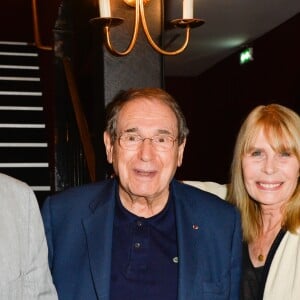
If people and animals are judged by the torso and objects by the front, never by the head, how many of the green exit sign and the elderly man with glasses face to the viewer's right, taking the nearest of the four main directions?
0

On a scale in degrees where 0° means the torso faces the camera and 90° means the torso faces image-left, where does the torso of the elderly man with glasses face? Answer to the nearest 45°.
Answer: approximately 0°

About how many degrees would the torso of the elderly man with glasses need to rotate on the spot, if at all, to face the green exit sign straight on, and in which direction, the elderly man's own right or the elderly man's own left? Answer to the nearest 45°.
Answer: approximately 180°

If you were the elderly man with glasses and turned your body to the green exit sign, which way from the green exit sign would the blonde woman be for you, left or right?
right

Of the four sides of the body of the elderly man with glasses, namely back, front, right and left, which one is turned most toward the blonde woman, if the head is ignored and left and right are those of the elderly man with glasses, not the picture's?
left

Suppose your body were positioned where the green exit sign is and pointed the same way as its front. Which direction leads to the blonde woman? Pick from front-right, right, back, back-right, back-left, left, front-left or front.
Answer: front-left

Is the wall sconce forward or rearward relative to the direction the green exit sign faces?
forward
